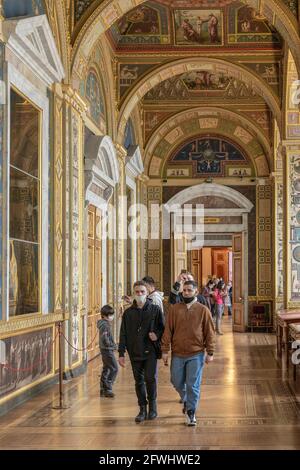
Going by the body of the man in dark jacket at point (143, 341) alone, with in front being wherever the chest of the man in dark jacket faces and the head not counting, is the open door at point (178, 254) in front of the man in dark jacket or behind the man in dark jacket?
behind

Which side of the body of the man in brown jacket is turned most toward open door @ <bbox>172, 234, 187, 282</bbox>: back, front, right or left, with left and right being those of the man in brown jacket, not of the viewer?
back

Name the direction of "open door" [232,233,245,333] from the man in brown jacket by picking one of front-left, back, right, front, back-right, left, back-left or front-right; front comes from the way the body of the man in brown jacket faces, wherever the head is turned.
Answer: back

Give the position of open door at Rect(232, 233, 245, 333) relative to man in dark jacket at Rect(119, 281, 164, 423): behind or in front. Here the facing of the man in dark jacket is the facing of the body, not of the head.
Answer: behind

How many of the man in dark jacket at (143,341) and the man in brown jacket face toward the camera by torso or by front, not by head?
2
